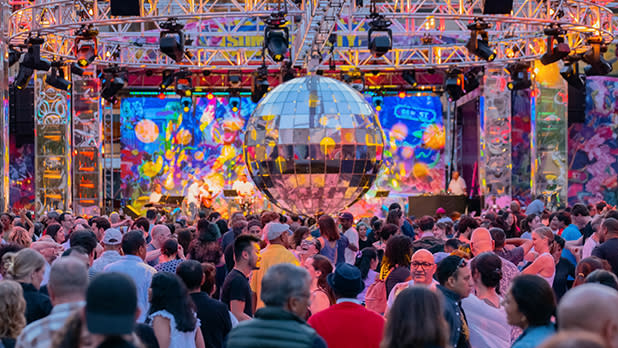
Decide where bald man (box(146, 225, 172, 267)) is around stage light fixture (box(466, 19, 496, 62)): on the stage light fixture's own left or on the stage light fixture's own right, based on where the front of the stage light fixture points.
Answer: on the stage light fixture's own right

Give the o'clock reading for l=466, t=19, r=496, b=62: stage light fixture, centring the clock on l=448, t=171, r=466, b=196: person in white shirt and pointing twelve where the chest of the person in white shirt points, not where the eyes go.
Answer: The stage light fixture is roughly at 12 o'clock from the person in white shirt.

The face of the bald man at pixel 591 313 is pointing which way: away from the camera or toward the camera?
away from the camera

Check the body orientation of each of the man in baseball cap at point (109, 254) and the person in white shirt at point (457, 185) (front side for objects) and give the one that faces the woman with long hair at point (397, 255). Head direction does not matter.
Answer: the person in white shirt

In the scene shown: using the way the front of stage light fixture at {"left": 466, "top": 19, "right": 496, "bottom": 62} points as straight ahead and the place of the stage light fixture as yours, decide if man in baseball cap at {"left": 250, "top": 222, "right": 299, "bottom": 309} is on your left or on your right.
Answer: on your right

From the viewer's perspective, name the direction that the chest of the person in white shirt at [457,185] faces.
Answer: toward the camera

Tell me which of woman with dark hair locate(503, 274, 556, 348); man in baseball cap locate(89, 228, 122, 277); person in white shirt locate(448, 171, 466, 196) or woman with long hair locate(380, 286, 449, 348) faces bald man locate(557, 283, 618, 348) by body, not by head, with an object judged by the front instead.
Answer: the person in white shirt

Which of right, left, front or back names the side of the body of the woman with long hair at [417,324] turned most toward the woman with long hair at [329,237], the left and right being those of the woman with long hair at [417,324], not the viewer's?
front

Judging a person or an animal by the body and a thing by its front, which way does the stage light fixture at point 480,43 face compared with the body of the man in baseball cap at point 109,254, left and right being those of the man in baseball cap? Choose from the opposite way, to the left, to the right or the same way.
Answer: the opposite way

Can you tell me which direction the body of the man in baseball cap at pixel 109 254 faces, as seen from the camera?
away from the camera

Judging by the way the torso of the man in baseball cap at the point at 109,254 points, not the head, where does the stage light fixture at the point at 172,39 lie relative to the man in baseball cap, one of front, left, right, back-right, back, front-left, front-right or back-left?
front

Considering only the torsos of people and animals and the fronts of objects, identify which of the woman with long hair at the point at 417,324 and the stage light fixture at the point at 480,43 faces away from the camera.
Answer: the woman with long hair

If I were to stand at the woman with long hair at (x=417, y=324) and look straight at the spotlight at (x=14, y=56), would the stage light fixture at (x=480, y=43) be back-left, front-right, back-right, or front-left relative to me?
front-right

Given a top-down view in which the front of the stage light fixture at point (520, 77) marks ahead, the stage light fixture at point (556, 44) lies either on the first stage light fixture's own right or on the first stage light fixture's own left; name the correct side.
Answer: on the first stage light fixture's own left

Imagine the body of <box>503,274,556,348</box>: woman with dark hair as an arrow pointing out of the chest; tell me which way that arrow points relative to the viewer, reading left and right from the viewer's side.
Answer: facing away from the viewer and to the left of the viewer

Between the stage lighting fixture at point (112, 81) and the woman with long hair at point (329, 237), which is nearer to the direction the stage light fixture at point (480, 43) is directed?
the woman with long hair

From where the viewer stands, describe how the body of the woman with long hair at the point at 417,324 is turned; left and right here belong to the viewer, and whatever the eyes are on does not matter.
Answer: facing away from the viewer
